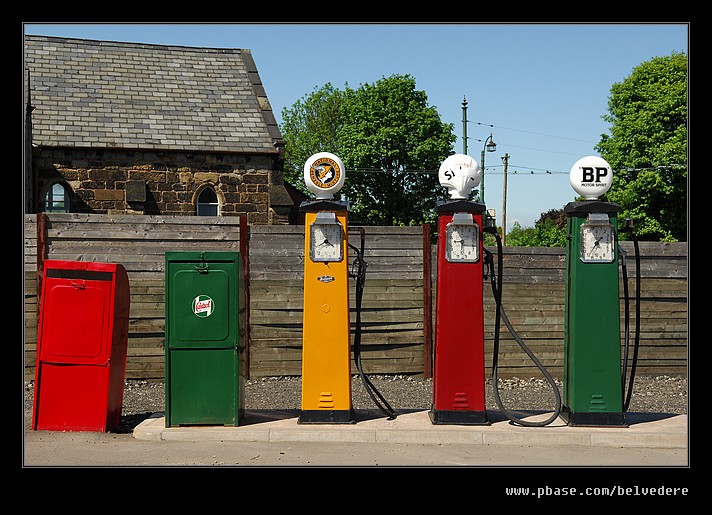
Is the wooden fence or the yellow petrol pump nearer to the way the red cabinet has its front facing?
the yellow petrol pump

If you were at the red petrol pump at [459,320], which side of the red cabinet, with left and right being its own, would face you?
left

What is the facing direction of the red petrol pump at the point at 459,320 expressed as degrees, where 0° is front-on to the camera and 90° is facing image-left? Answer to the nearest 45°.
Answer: approximately 0°

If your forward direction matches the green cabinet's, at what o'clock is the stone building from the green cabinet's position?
The stone building is roughly at 6 o'clock from the green cabinet.

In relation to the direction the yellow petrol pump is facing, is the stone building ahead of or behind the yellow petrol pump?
behind

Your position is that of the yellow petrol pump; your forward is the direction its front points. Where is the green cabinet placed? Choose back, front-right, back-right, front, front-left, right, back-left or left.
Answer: right

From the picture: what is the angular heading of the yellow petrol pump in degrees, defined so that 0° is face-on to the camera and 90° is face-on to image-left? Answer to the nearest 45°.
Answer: approximately 0°

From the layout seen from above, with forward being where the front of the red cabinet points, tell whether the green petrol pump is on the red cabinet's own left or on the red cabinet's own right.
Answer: on the red cabinet's own left

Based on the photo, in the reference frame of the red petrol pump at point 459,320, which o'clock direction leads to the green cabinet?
The green cabinet is roughly at 3 o'clock from the red petrol pump.
